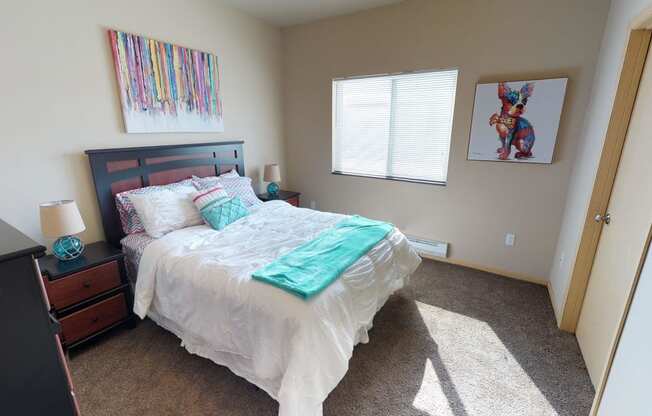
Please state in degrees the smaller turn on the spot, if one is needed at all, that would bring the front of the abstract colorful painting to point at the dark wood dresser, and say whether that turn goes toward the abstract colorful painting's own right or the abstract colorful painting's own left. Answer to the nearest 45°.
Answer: approximately 45° to the abstract colorful painting's own right

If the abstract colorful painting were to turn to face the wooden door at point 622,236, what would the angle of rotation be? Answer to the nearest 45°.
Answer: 0° — it already faces it

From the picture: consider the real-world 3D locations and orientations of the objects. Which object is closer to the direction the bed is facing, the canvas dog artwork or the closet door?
the closet door

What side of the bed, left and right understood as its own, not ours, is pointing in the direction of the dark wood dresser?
right

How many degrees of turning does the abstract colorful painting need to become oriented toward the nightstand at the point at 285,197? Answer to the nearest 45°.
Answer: approximately 45° to its left

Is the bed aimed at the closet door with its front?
yes

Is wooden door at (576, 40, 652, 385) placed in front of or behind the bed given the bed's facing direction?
in front

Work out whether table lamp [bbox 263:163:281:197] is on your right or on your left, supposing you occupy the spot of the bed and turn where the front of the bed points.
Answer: on your left

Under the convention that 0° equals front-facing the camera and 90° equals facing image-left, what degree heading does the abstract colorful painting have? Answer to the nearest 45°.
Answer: approximately 315°

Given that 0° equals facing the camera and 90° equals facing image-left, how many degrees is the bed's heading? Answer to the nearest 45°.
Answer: approximately 315°
